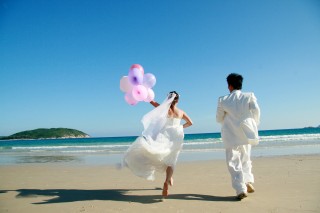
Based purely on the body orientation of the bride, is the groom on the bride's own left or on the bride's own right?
on the bride's own right

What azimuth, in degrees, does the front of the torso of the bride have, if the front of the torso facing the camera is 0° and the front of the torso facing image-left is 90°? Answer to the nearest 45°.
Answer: approximately 180°
